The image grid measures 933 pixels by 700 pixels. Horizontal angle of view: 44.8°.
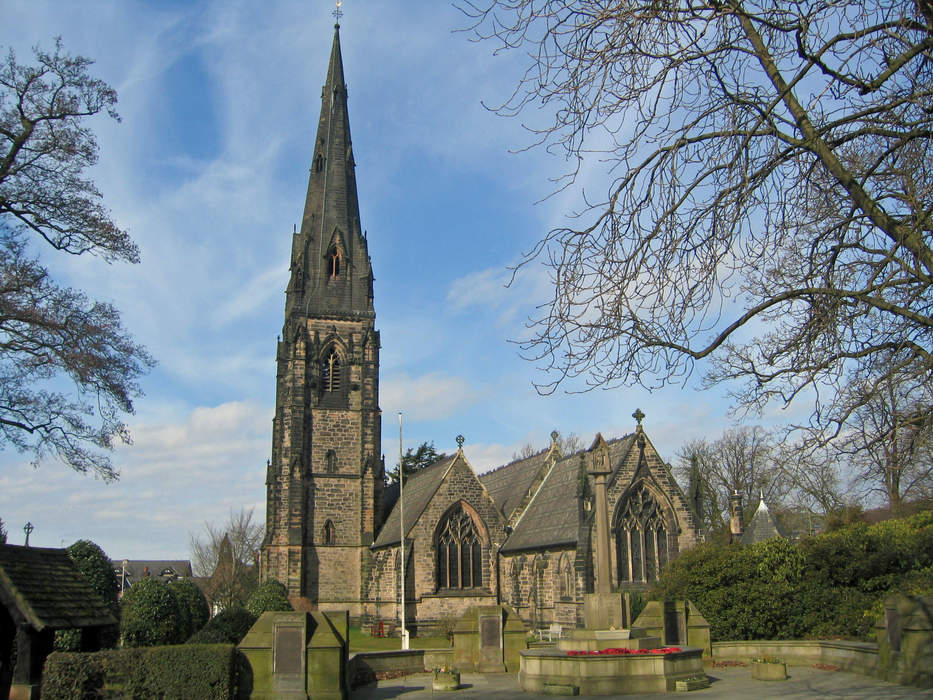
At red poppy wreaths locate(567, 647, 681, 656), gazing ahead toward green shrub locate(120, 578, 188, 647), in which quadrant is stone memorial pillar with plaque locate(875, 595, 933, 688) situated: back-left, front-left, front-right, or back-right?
back-right

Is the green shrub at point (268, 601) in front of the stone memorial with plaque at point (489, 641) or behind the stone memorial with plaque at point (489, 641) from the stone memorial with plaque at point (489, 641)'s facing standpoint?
behind

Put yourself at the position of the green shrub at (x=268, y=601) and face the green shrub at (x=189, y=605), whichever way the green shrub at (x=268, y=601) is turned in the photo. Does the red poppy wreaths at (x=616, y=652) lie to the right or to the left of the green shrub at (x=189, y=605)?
left

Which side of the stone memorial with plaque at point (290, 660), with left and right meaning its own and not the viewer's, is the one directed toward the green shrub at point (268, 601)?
back

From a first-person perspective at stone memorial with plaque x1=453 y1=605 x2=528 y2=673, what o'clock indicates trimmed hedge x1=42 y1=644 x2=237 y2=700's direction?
The trimmed hedge is roughly at 1 o'clock from the stone memorial with plaque.

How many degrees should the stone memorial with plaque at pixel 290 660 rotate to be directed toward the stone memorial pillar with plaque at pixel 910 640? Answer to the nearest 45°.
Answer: approximately 90° to its left

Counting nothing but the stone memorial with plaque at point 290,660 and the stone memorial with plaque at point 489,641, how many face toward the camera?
2

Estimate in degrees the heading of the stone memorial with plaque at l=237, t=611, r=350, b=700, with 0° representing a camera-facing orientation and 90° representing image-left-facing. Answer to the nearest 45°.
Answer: approximately 0°
